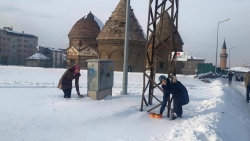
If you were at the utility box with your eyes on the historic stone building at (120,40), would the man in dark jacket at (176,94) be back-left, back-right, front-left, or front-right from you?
back-right

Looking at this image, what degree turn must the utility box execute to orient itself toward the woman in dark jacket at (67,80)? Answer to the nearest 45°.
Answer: approximately 135° to its right

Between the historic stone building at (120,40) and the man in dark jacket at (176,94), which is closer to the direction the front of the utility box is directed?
the man in dark jacket

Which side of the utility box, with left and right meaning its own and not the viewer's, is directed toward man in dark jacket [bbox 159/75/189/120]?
front

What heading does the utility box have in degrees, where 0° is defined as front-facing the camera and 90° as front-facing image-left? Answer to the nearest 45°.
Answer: approximately 315°

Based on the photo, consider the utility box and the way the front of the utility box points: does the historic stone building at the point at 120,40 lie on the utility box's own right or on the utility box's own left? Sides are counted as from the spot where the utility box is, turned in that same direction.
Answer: on the utility box's own left
